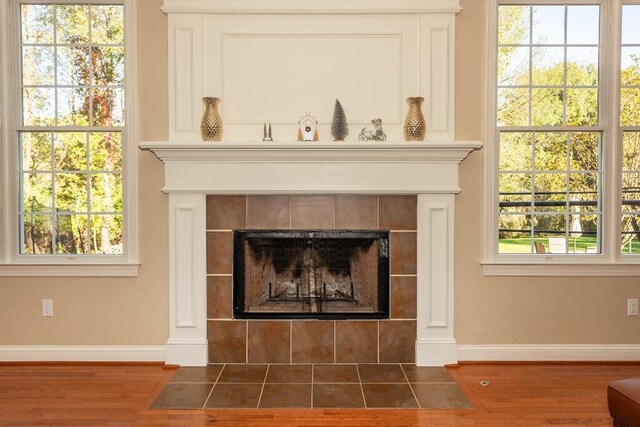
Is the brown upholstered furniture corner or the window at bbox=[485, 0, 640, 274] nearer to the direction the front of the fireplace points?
the brown upholstered furniture corner

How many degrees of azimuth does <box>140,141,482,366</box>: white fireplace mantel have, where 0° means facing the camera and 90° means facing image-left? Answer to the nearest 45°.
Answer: approximately 0°

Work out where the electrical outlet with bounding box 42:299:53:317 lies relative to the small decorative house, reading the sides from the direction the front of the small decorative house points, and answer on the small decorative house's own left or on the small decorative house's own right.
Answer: on the small decorative house's own right

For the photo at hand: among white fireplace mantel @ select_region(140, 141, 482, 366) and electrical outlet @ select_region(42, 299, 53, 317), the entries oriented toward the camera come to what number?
2

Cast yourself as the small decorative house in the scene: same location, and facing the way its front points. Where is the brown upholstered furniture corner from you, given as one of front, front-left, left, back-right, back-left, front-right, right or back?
front-left

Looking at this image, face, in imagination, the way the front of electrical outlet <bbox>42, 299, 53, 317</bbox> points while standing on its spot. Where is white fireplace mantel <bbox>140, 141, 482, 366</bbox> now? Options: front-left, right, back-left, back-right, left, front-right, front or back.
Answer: left

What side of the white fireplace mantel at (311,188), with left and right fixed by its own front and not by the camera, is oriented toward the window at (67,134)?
right

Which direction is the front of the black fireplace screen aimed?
toward the camera

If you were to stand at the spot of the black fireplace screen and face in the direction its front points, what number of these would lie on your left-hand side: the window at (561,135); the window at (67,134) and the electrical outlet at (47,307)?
1

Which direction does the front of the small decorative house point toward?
toward the camera

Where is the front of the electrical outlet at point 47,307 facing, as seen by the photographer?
facing the viewer
